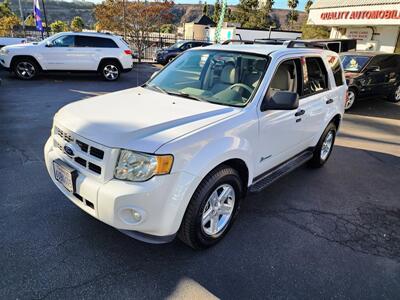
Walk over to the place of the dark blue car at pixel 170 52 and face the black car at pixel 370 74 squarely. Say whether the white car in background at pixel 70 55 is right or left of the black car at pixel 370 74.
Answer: right

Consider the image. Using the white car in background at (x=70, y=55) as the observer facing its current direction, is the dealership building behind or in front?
behind

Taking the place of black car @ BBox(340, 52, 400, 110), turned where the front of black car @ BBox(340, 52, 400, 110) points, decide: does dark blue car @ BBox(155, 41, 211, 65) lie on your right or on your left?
on your right

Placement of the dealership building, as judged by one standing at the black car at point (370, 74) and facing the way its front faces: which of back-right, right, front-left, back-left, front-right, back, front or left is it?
back-right

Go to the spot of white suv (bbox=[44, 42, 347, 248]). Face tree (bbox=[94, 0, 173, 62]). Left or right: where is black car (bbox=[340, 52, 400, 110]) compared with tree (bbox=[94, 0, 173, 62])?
right

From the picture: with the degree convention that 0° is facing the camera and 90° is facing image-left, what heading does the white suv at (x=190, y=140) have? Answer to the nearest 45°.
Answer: approximately 45°

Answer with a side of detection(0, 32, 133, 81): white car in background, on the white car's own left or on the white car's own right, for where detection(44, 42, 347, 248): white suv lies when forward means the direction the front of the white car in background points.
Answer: on the white car's own left

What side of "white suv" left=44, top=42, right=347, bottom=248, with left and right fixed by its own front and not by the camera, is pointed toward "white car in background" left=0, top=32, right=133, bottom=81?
right

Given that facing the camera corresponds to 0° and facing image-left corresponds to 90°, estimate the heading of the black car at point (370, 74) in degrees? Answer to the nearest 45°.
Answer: approximately 45°

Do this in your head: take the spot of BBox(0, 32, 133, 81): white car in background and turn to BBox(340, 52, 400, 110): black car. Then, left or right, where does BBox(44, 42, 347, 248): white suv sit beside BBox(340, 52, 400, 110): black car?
right

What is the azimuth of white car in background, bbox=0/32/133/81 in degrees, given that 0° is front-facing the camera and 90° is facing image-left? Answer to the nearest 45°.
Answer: approximately 90°

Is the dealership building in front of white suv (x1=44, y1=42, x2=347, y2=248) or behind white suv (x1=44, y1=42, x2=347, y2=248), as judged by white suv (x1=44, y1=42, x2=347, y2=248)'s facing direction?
behind
